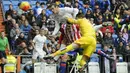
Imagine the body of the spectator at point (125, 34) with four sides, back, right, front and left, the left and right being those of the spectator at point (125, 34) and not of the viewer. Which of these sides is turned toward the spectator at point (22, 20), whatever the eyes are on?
right

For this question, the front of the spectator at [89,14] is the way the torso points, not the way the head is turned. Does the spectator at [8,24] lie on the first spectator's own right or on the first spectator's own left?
on the first spectator's own right

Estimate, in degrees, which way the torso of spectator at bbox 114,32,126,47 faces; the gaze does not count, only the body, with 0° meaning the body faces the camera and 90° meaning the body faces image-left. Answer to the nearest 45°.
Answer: approximately 0°

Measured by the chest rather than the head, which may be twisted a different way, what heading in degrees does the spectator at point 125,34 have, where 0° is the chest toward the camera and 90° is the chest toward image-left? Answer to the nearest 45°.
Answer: approximately 0°
